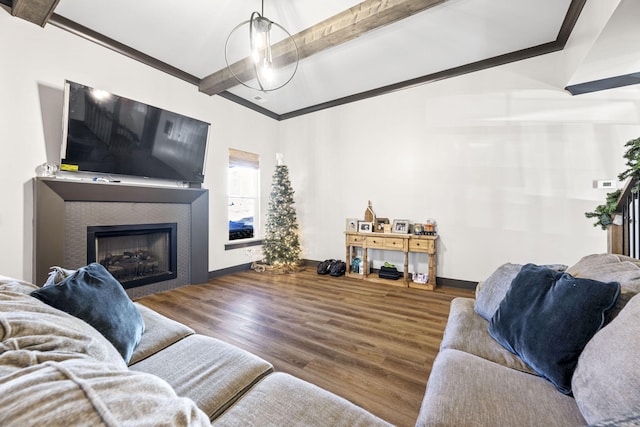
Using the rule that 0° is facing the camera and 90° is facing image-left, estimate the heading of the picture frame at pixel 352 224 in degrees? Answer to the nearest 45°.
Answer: approximately 0°

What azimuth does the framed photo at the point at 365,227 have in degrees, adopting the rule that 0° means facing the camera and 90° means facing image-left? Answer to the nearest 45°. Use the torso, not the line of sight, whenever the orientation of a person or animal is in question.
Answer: approximately 0°

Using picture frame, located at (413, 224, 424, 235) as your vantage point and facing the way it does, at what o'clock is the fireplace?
The fireplace is roughly at 2 o'clock from the picture frame.

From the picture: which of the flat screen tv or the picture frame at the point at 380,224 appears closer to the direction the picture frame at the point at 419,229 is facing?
the flat screen tv

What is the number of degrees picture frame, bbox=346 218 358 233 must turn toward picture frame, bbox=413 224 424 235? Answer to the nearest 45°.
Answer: approximately 45° to its left

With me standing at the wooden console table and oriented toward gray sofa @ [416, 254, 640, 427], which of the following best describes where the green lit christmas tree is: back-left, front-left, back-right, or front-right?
back-right

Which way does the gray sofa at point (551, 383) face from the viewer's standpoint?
to the viewer's left
